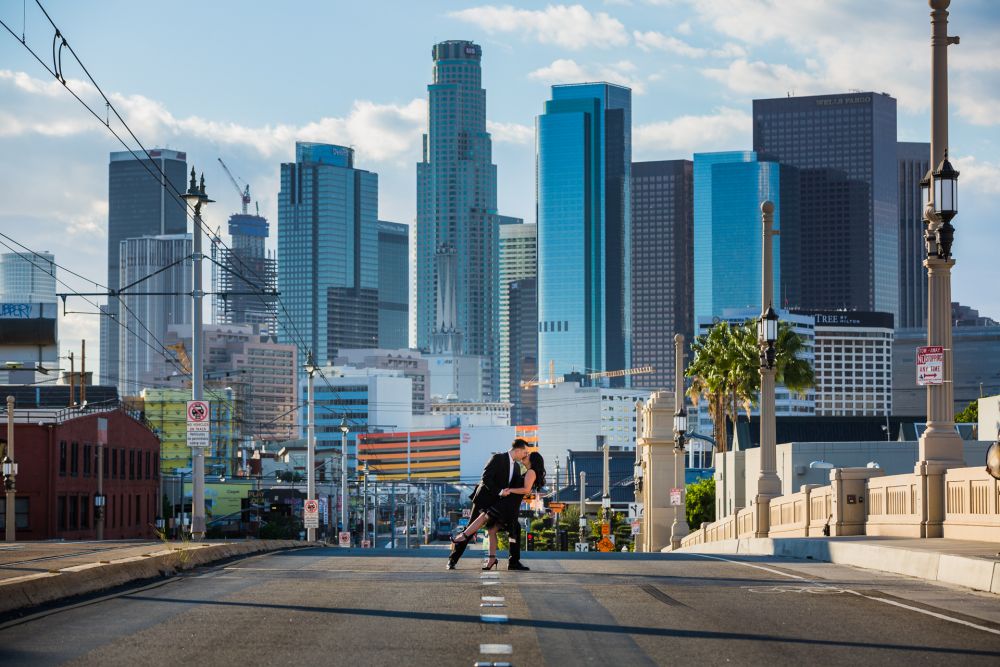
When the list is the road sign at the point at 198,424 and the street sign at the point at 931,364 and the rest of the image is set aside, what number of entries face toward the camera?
2

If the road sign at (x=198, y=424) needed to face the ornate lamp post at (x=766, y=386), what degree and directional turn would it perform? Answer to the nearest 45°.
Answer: approximately 90° to its left

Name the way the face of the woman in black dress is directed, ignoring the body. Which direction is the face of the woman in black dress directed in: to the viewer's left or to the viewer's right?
to the viewer's left

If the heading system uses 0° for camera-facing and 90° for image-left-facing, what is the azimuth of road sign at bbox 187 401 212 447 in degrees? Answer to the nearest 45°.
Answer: approximately 0°

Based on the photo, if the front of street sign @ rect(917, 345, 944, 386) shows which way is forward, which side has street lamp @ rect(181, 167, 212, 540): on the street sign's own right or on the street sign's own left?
on the street sign's own right
